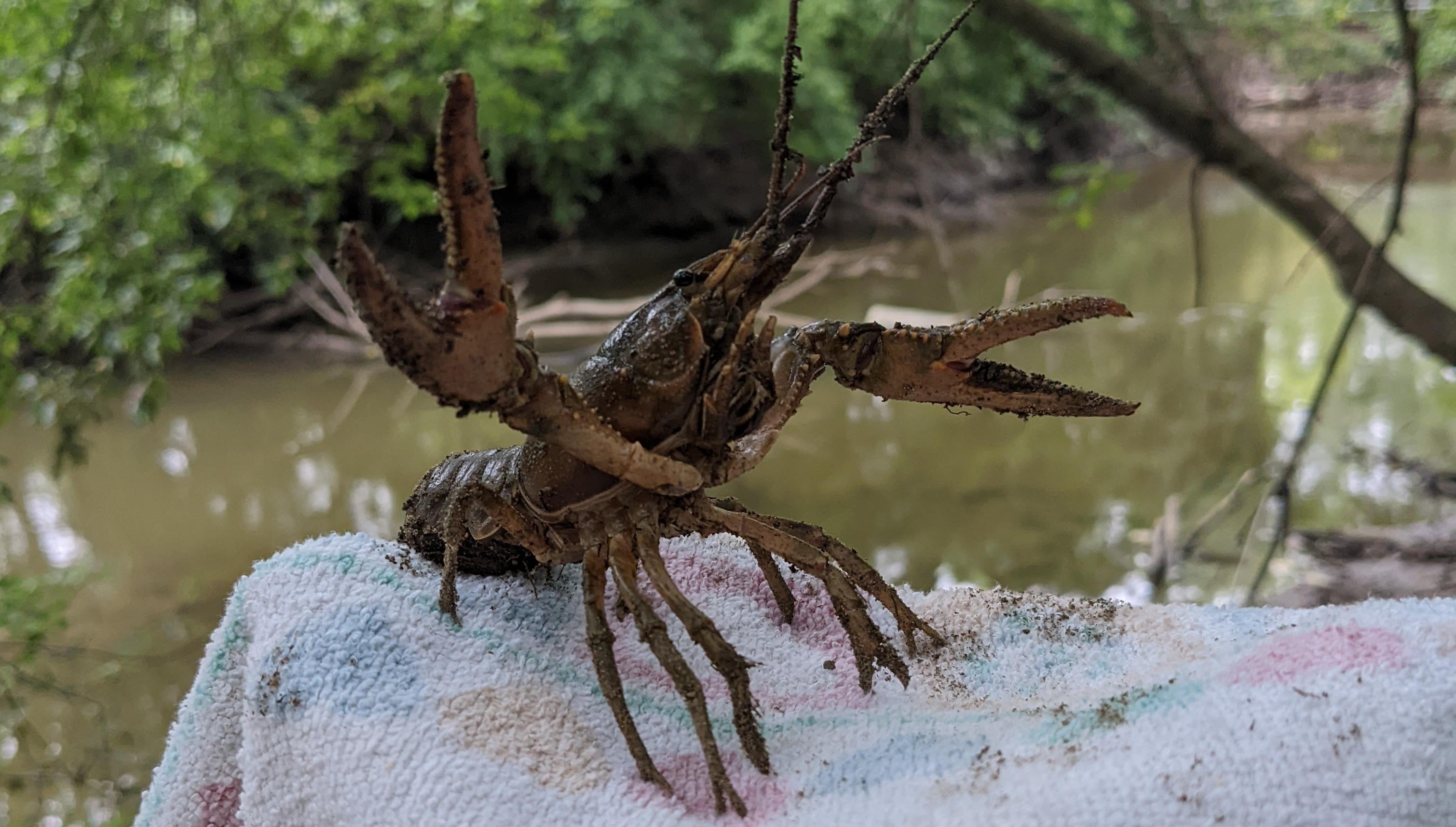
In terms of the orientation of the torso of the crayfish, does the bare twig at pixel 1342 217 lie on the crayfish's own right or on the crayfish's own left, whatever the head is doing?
on the crayfish's own left

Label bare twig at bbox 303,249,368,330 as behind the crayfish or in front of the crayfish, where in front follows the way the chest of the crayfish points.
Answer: behind

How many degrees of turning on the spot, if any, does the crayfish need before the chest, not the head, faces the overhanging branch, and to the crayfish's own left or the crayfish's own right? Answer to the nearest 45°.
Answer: approximately 90° to the crayfish's own left

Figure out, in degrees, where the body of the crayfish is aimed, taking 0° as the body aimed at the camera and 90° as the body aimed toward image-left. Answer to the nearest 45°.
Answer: approximately 315°

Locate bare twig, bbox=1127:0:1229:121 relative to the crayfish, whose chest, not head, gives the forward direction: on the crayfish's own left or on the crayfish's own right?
on the crayfish's own left

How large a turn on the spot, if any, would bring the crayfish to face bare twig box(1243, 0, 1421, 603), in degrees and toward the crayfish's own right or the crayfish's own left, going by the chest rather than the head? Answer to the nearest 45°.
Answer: approximately 90° to the crayfish's own left
